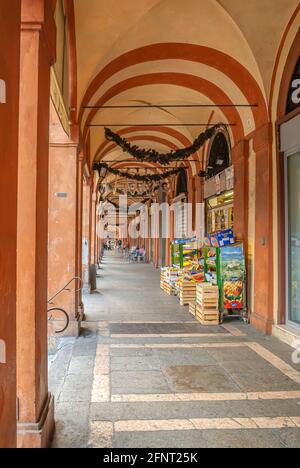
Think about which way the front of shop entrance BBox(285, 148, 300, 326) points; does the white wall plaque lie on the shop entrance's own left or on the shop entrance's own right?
on the shop entrance's own left

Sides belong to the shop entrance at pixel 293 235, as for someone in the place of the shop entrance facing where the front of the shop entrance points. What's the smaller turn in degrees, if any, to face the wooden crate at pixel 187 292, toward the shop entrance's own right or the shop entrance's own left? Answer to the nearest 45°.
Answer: approximately 45° to the shop entrance's own right

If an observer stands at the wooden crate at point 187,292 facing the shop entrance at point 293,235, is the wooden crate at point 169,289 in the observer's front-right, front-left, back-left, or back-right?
back-left

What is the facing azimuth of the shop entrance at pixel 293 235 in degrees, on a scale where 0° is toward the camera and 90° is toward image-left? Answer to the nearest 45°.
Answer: approximately 90°

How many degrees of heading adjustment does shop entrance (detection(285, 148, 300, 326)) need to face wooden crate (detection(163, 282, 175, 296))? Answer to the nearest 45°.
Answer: approximately 45° to its right

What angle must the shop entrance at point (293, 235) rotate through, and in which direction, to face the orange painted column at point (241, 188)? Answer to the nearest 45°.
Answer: approximately 45° to its right

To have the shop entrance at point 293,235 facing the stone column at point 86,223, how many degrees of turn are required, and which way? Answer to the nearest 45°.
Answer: approximately 45° to its right
